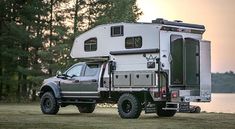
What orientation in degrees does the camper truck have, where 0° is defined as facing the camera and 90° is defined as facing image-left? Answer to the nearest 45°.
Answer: approximately 135°
